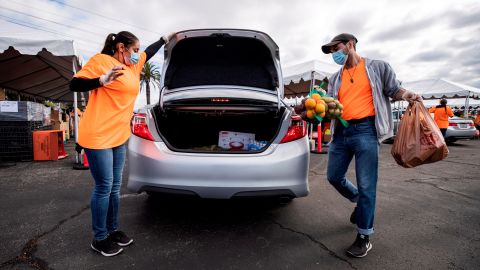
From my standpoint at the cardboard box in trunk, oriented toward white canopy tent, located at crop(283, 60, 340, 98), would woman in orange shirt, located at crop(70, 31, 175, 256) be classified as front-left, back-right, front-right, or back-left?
back-left

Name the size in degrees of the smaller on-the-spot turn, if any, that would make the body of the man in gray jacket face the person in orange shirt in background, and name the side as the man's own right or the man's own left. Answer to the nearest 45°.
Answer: approximately 135° to the man's own right

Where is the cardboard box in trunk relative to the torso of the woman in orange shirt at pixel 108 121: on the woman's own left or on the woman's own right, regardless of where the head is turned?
on the woman's own left

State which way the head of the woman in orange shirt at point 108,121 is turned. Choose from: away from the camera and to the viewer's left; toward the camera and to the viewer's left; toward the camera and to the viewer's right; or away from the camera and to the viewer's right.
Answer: toward the camera and to the viewer's right

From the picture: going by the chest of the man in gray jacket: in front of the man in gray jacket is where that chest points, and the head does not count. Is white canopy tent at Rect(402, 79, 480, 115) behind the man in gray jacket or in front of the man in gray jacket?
behind

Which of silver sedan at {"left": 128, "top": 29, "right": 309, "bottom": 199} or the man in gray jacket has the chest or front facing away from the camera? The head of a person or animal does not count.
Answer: the silver sedan

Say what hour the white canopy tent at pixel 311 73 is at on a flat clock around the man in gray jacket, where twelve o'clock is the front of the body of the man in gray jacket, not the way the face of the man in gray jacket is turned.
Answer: The white canopy tent is roughly at 4 o'clock from the man in gray jacket.

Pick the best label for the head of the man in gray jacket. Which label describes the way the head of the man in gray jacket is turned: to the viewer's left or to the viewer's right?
to the viewer's left
